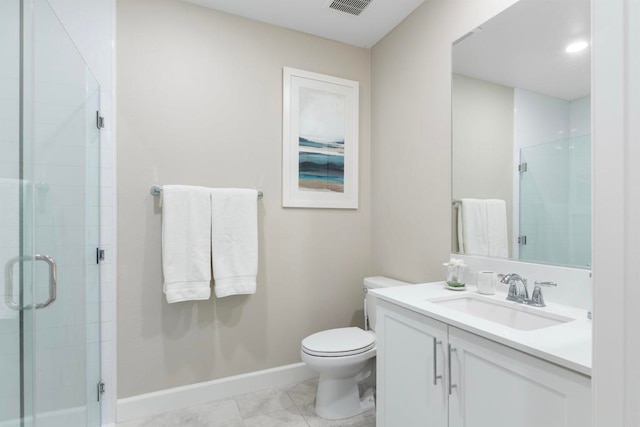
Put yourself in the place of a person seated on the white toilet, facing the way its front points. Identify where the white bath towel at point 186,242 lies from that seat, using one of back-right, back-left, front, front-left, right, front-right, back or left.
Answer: front-right

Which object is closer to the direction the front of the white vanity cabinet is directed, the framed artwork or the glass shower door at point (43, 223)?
the glass shower door

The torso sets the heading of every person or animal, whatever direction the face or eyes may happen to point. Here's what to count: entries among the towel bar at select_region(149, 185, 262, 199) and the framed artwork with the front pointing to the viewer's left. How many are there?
0

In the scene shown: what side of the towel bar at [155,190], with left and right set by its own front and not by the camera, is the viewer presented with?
front

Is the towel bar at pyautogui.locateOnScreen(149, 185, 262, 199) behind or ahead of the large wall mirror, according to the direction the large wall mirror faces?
ahead

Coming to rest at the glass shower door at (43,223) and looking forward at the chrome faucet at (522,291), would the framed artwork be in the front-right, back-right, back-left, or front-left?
front-left

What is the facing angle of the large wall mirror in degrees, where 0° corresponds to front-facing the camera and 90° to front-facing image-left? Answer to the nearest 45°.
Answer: approximately 45°

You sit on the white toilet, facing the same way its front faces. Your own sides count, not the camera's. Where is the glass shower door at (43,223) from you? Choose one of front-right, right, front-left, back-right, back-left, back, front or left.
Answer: front

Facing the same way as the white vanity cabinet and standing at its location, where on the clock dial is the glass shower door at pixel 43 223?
The glass shower door is roughly at 1 o'clock from the white vanity cabinet.

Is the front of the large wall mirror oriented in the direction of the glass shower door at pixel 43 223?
yes

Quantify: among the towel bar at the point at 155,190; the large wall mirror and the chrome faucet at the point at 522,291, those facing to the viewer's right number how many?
0

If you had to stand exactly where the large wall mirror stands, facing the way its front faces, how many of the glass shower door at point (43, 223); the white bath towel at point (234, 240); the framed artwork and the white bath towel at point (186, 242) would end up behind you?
0

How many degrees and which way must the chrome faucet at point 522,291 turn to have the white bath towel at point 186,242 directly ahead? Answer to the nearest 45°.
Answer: approximately 45° to its right

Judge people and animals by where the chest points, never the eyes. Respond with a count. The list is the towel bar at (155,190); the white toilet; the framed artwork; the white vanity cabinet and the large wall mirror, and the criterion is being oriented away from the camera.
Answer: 0

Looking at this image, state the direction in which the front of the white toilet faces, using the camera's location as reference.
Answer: facing the viewer and to the left of the viewer

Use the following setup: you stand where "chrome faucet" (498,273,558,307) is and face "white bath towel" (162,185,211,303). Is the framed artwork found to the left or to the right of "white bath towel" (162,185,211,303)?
right
